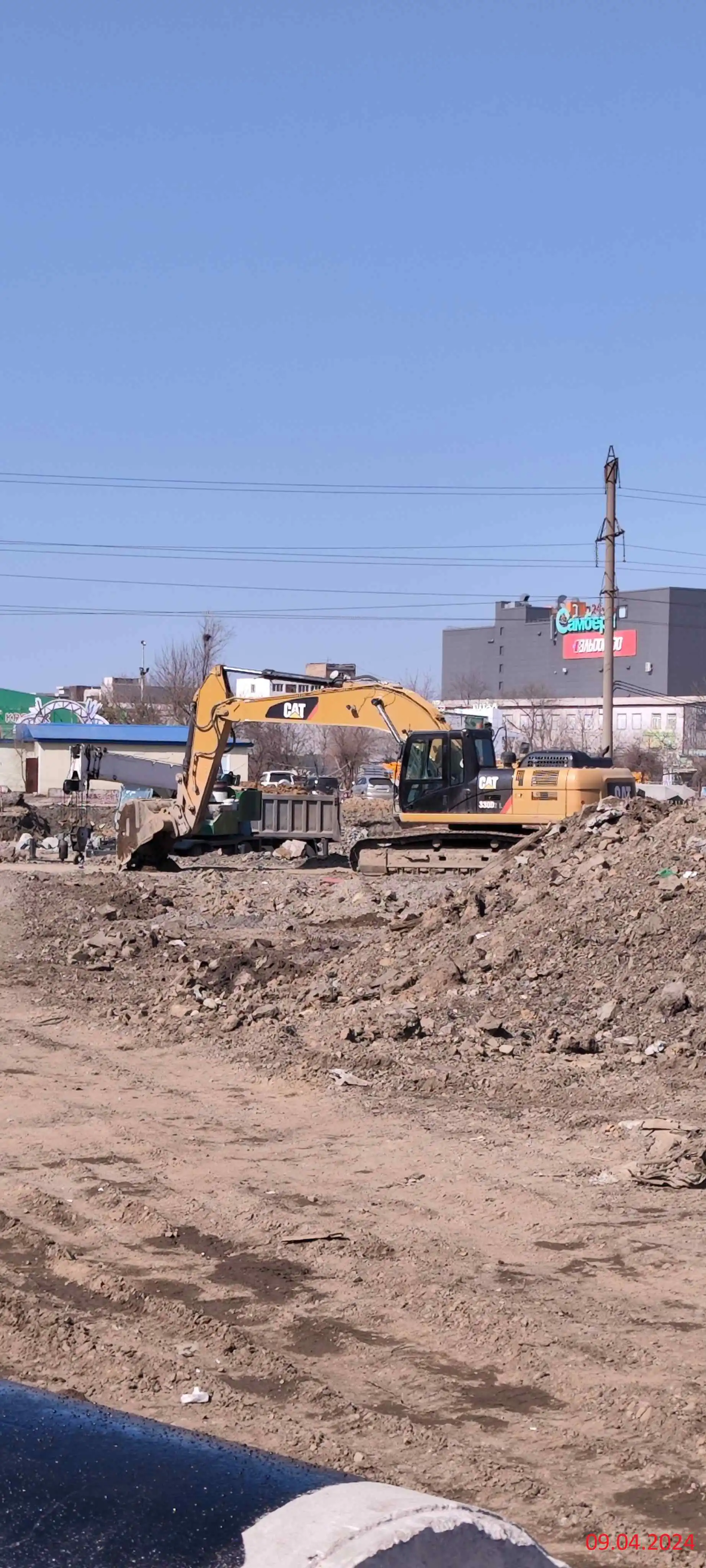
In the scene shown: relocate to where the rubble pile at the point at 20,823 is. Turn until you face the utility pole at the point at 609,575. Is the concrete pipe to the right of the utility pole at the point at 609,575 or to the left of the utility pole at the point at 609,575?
right

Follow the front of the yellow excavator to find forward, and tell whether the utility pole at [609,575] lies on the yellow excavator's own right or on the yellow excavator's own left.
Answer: on the yellow excavator's own right

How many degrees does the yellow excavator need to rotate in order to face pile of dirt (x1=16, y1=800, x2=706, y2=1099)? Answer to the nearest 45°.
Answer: approximately 90° to its left

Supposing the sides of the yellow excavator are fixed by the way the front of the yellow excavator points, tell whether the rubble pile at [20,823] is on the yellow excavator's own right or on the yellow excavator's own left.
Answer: on the yellow excavator's own right

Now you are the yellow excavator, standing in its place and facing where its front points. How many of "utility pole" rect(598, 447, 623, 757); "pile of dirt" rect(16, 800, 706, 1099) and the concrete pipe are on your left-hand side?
2

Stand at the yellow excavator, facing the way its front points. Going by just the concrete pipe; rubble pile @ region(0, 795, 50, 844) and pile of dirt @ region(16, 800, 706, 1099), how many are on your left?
2

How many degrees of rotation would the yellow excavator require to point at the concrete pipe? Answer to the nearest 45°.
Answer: approximately 90° to its left

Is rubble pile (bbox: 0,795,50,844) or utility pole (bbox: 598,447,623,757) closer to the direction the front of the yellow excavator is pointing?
the rubble pile

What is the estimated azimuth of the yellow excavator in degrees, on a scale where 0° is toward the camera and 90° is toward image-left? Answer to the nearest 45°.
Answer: approximately 90°
